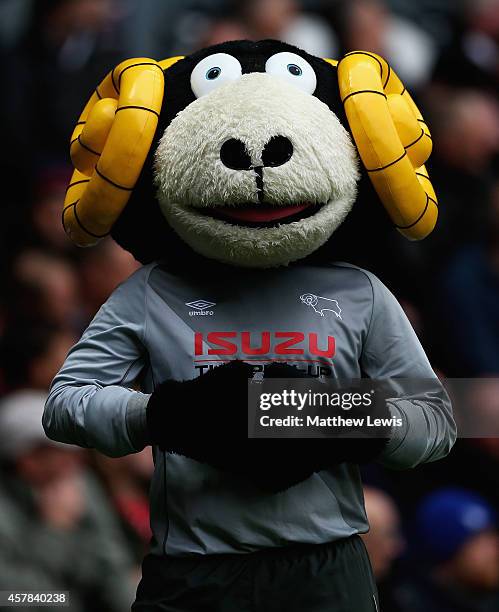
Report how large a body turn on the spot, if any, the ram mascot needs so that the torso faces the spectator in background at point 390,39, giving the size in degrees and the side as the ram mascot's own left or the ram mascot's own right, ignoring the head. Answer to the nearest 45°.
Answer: approximately 180°

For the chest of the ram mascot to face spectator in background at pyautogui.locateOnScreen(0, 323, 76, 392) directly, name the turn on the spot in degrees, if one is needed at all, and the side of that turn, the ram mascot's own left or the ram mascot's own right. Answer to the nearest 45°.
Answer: approximately 135° to the ram mascot's own right

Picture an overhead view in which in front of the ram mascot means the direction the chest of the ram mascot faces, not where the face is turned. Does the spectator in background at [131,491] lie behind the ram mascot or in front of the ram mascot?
behind

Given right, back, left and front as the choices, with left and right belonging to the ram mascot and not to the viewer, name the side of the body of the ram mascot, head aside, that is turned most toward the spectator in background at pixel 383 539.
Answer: back

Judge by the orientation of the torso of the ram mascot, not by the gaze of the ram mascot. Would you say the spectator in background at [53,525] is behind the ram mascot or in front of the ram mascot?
behind

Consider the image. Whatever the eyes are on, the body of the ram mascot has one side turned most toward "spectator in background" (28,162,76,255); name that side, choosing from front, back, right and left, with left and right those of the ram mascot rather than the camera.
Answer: back

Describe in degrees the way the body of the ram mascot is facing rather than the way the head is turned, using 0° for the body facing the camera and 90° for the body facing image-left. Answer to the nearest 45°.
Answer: approximately 0°

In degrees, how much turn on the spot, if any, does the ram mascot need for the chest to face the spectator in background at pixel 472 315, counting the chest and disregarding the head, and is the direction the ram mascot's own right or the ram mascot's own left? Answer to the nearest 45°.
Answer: approximately 135° to the ram mascot's own left
